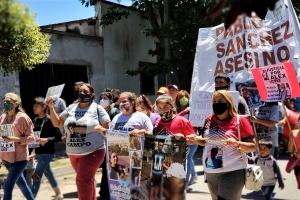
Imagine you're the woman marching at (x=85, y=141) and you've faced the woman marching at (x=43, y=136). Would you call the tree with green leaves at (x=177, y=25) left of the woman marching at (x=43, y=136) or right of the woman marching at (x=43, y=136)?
right

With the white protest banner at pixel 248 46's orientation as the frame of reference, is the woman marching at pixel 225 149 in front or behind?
in front

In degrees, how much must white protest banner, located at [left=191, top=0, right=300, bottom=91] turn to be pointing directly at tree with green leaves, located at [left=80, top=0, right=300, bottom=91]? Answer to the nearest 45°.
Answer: approximately 180°

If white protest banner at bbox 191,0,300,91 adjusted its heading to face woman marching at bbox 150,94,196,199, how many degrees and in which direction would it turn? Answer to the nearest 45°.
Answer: approximately 45° to its right

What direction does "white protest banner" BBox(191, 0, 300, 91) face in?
toward the camera

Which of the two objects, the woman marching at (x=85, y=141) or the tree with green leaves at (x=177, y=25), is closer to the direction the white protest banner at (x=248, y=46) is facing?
the woman marching

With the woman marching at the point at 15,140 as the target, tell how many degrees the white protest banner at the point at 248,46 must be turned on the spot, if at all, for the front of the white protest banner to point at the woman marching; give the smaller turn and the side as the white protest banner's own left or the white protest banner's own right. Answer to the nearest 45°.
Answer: approximately 45° to the white protest banner's own right

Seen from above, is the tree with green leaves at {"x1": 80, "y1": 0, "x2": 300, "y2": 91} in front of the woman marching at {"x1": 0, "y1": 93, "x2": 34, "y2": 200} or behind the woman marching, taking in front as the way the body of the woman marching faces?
behind

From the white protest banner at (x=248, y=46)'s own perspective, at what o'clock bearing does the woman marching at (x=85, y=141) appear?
The woman marching is roughly at 2 o'clock from the white protest banner.

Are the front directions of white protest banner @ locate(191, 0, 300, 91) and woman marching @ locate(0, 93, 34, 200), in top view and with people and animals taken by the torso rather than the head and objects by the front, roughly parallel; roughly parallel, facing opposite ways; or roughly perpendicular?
roughly parallel

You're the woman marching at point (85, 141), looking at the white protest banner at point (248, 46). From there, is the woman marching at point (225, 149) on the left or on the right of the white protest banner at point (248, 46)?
right

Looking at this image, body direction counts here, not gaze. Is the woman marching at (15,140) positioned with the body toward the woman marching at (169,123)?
no

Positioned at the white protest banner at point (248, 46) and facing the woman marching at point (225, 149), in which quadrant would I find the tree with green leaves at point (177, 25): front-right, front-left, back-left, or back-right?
back-right

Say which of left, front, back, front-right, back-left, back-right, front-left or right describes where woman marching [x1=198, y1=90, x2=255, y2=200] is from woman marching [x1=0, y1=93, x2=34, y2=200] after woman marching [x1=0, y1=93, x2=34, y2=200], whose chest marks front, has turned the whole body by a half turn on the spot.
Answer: right

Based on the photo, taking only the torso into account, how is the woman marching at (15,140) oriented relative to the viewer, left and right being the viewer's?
facing the viewer and to the left of the viewer
